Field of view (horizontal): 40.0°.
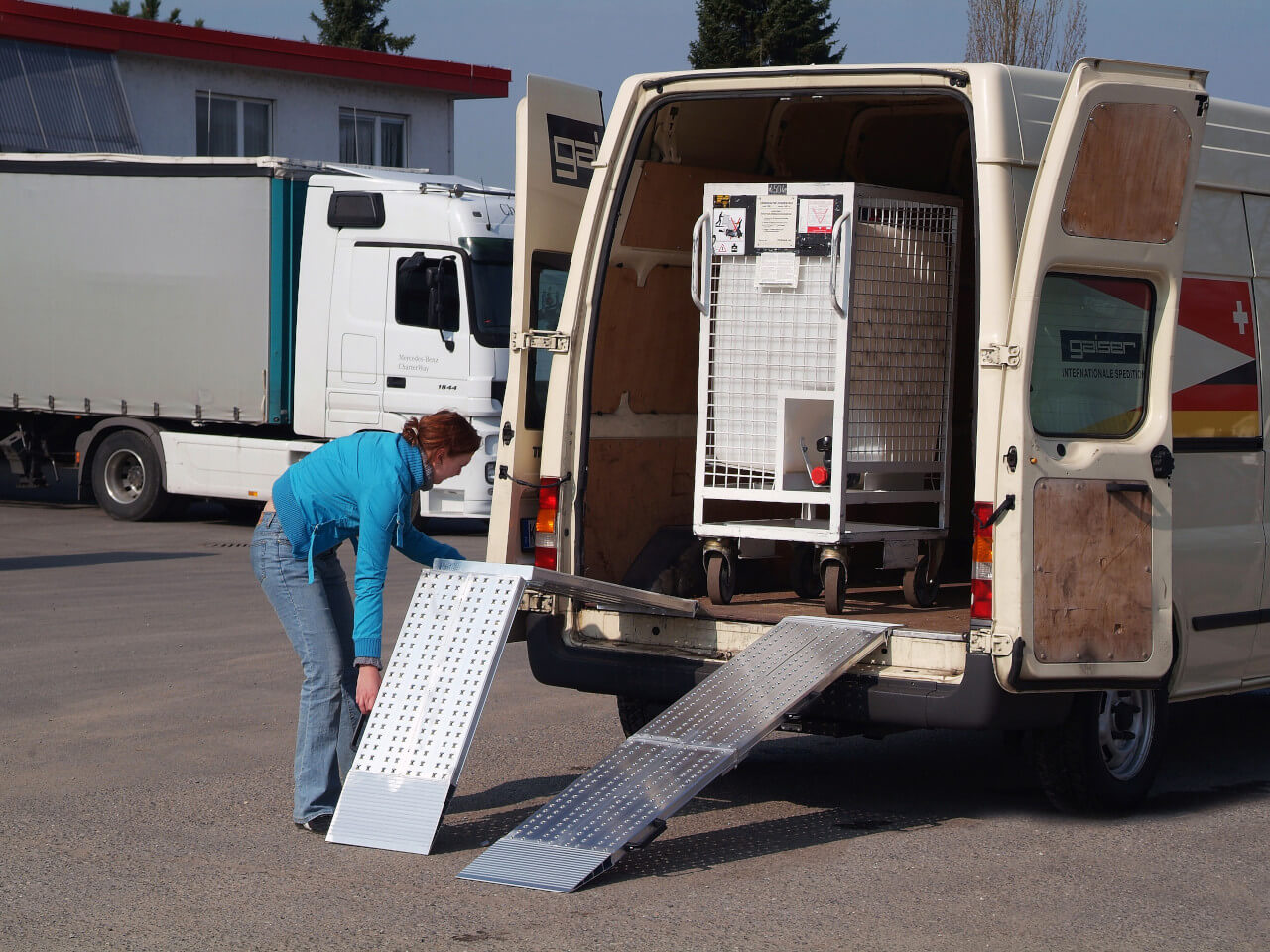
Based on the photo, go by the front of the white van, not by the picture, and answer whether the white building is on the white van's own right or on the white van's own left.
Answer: on the white van's own left

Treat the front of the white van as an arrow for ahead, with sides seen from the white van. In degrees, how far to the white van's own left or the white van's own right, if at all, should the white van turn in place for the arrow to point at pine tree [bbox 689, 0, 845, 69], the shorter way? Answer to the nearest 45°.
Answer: approximately 45° to the white van's own left

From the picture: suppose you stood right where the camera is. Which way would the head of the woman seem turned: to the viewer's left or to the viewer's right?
to the viewer's right

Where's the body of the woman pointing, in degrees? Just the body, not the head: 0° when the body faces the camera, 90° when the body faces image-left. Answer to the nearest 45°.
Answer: approximately 270°

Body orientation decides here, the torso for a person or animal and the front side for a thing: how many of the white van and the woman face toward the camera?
0

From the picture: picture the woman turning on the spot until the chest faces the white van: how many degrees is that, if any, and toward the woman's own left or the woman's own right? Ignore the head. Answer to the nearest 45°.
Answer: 0° — they already face it

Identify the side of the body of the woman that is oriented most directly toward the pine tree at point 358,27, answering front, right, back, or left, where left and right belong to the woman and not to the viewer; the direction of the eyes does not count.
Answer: left

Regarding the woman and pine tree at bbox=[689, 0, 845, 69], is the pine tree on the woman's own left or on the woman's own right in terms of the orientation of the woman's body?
on the woman's own left

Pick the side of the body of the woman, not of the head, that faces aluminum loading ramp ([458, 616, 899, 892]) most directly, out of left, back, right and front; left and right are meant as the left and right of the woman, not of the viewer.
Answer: front

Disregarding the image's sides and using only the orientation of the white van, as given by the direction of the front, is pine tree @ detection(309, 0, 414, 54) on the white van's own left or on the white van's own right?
on the white van's own left

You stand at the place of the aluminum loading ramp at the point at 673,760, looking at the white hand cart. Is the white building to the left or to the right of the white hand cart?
left

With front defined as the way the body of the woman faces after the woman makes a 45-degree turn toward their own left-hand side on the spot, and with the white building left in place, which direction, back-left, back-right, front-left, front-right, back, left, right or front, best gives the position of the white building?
front-left

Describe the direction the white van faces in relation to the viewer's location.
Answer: facing away from the viewer and to the right of the viewer

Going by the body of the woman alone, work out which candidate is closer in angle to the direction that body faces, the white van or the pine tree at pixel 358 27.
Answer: the white van

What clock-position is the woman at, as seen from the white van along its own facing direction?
The woman is roughly at 7 o'clock from the white van.
